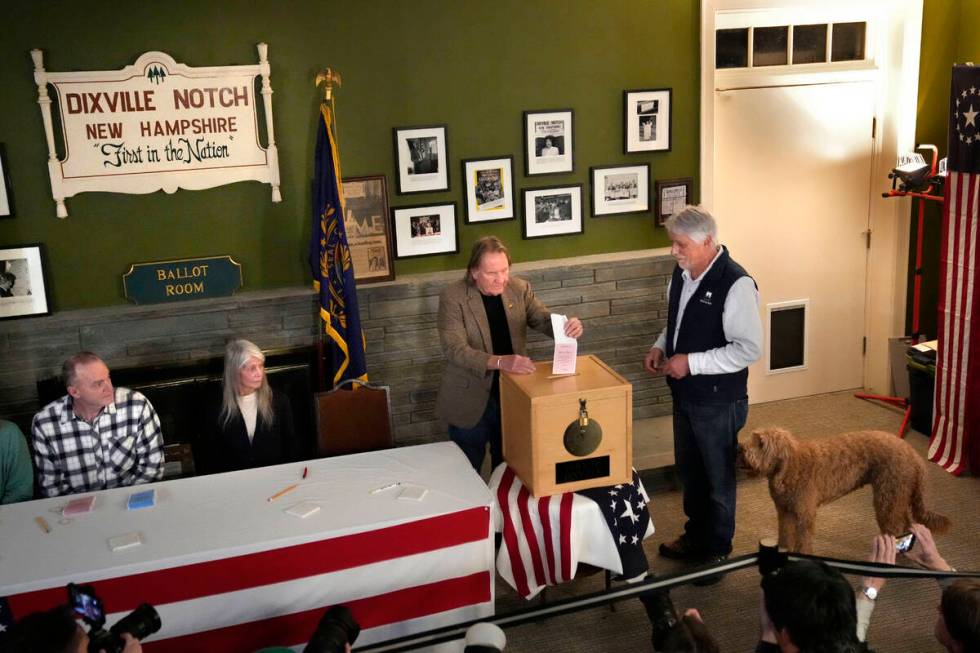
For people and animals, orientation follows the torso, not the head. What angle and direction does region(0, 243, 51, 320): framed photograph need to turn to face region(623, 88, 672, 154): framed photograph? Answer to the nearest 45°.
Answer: approximately 90° to its left

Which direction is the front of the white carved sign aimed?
toward the camera

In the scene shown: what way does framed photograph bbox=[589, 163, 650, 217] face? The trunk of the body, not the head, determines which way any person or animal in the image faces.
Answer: toward the camera

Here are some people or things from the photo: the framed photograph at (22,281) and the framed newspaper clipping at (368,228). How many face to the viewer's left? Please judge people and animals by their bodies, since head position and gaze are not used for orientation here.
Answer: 0

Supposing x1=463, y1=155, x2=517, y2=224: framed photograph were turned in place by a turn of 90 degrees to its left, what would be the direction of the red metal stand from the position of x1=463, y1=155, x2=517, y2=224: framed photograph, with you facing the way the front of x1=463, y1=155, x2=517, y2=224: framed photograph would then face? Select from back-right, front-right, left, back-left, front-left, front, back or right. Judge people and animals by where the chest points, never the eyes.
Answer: front

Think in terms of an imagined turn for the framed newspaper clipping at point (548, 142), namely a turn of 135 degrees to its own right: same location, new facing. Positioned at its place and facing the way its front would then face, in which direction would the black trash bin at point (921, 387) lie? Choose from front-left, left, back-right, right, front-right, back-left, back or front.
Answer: back-right

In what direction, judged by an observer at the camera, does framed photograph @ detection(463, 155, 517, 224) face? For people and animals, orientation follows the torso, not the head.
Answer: facing the viewer

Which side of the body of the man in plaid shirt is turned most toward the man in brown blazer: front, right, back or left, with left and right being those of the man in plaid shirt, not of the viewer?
left

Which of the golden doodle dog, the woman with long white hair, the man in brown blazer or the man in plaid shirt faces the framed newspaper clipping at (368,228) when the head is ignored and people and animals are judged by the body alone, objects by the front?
the golden doodle dog

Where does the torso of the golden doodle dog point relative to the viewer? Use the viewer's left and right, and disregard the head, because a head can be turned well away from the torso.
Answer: facing to the left of the viewer

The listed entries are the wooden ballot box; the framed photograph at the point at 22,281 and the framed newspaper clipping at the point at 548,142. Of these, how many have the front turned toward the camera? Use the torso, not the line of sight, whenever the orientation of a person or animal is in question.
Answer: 3

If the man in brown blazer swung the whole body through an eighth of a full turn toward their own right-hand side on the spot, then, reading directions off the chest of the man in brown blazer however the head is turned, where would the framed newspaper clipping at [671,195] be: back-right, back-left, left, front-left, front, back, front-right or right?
back-left

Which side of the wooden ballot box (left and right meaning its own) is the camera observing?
front

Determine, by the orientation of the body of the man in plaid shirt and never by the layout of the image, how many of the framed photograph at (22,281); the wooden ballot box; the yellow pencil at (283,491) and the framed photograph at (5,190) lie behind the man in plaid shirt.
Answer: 2

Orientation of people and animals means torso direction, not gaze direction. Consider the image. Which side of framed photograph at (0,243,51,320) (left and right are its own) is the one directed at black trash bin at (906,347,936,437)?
left
